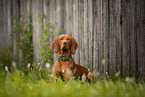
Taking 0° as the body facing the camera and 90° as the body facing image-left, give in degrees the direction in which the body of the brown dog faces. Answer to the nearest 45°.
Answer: approximately 45°

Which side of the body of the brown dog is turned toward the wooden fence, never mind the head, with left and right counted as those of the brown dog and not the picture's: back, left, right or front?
back
